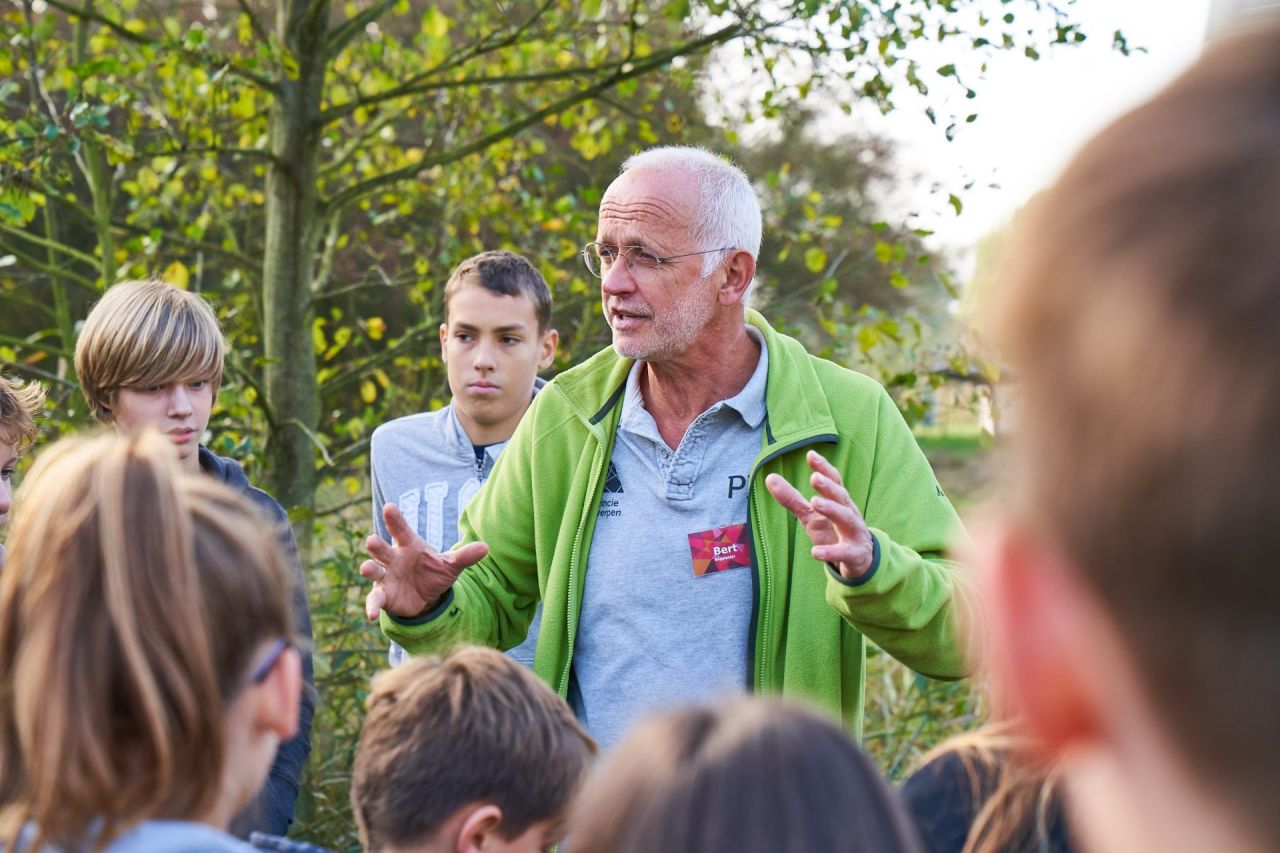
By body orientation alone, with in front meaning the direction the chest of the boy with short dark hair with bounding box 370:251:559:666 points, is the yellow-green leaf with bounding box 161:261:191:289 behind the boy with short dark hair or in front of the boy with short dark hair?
behind

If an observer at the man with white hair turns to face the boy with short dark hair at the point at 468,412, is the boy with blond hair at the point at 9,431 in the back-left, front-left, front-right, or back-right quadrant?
front-left

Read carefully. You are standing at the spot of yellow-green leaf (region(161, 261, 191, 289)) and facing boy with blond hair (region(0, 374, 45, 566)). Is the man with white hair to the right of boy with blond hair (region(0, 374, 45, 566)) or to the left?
left

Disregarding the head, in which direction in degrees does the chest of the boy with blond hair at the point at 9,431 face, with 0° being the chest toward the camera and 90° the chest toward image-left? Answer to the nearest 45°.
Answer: approximately 315°

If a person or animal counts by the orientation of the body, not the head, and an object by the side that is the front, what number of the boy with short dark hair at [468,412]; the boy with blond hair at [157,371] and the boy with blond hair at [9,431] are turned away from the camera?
0

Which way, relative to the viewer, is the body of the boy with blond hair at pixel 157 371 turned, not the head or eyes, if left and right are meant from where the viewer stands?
facing the viewer and to the right of the viewer

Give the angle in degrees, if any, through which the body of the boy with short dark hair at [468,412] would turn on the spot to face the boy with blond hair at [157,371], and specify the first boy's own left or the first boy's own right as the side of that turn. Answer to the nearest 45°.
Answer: approximately 45° to the first boy's own right

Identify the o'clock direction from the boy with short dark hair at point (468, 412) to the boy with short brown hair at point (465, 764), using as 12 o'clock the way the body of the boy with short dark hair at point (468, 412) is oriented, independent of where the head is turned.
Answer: the boy with short brown hair at point (465, 764) is roughly at 12 o'clock from the boy with short dark hair at point (468, 412).

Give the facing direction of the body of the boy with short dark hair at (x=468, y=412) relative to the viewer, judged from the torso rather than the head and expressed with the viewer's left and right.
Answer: facing the viewer

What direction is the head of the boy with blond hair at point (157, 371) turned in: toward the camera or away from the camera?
toward the camera

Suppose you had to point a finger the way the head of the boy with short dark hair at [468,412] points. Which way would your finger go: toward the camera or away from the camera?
toward the camera

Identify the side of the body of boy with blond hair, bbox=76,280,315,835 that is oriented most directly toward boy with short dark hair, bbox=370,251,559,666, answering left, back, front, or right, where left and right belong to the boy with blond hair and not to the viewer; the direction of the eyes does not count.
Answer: left

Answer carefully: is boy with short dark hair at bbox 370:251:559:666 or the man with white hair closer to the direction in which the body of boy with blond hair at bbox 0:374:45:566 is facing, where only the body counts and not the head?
the man with white hair

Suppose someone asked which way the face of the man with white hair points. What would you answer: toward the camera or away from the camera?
toward the camera

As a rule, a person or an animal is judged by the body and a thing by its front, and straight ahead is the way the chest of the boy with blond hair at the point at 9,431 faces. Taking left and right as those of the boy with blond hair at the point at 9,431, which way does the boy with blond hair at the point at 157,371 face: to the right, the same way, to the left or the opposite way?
the same way
